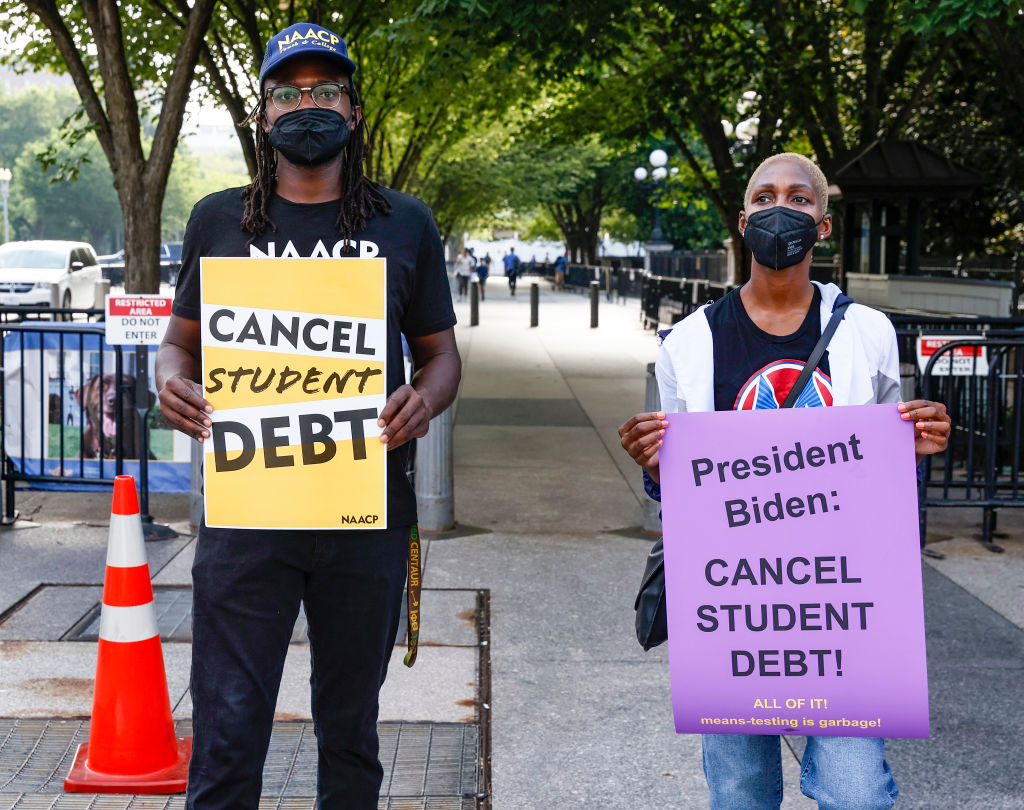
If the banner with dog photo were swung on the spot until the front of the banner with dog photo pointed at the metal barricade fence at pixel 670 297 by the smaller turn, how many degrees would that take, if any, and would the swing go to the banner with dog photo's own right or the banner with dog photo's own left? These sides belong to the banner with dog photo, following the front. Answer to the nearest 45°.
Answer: approximately 135° to the banner with dog photo's own left

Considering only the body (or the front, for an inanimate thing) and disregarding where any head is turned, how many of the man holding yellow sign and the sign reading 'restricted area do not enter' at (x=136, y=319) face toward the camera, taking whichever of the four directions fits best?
2

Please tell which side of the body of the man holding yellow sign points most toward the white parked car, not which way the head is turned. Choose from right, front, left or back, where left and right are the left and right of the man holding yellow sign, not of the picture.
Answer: back

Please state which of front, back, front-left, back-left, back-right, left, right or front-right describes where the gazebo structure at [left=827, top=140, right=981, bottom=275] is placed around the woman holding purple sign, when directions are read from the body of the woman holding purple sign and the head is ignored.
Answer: back

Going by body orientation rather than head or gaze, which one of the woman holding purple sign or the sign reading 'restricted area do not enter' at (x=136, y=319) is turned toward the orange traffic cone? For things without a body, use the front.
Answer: the sign reading 'restricted area do not enter'

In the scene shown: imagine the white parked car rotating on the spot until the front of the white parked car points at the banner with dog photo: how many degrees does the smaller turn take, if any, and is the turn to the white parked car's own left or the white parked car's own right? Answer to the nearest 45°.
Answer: approximately 45° to the white parked car's own left

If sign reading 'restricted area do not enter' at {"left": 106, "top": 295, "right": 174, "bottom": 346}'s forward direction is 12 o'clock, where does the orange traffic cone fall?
The orange traffic cone is roughly at 12 o'clock from the sign reading 'restricted area do not enter'.

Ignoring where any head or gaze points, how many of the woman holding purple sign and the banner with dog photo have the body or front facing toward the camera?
2
